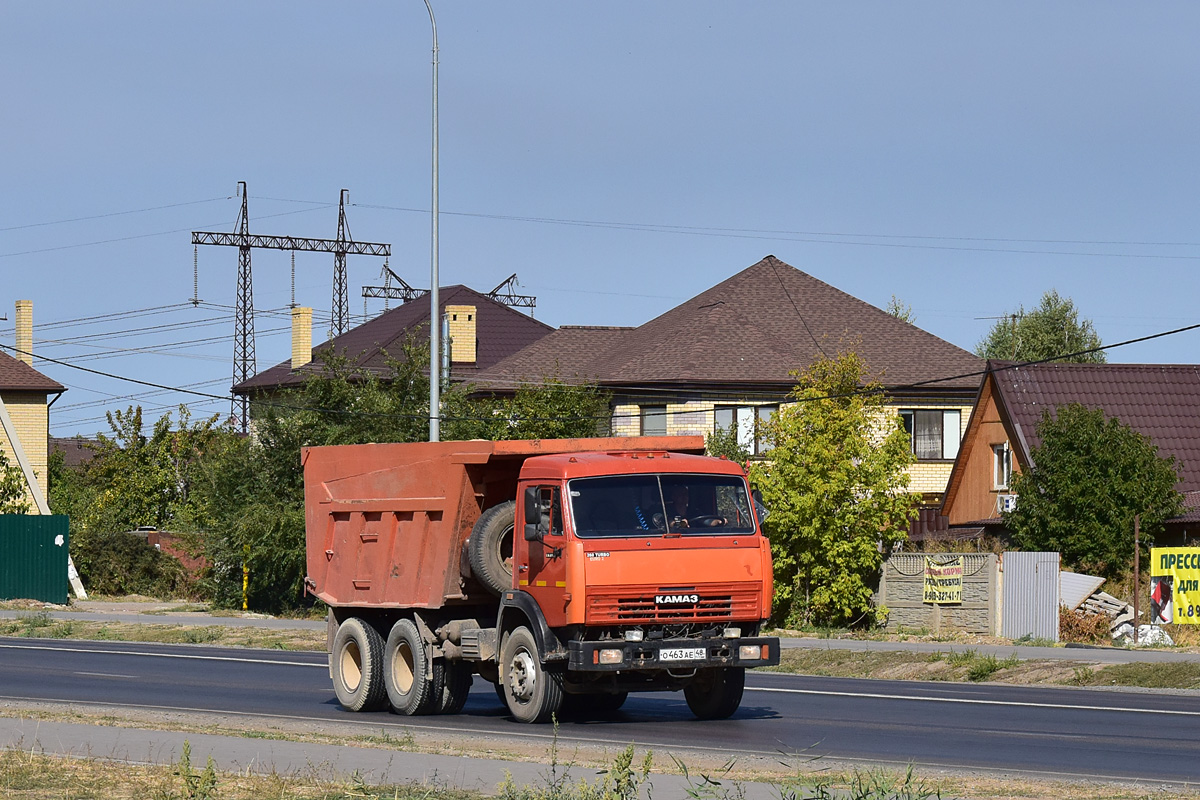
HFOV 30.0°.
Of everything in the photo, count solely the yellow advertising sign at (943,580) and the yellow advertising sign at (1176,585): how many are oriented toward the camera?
2

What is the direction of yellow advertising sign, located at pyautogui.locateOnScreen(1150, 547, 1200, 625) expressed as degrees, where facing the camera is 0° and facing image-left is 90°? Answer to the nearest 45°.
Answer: approximately 0°

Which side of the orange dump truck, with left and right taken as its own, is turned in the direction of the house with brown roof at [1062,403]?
left

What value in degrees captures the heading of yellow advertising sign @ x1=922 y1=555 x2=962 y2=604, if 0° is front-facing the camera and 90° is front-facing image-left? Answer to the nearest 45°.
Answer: approximately 0°

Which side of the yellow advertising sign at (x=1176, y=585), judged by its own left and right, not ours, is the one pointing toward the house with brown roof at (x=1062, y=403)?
back

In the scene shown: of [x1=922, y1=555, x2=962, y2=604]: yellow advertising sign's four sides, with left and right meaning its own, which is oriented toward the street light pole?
right
